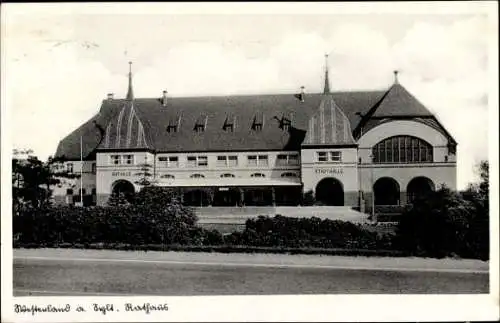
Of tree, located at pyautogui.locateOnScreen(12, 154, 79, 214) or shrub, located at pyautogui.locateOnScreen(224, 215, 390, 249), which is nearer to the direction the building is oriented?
the shrub

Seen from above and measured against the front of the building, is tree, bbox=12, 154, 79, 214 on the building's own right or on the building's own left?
on the building's own right

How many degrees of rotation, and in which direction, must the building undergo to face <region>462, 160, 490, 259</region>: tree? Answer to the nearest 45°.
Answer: approximately 45° to its left

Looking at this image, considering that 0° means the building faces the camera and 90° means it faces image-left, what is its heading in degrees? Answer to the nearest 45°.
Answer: approximately 0°

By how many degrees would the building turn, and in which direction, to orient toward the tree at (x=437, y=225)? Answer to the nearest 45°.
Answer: approximately 45° to its left
